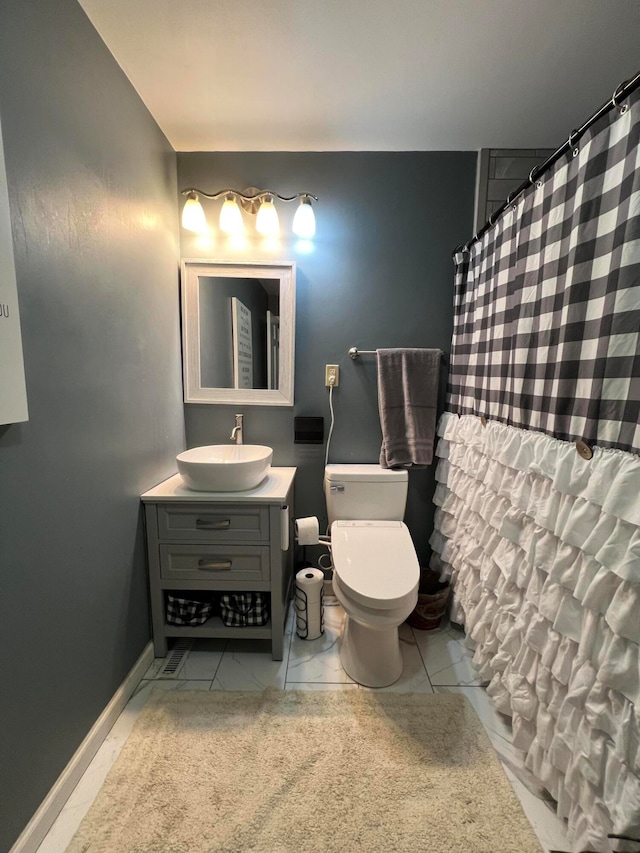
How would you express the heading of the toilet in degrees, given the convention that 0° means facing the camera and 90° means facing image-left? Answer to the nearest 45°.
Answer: approximately 0°

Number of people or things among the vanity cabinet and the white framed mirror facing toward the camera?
2

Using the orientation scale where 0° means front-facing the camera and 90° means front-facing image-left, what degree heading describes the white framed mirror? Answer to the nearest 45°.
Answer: approximately 0°

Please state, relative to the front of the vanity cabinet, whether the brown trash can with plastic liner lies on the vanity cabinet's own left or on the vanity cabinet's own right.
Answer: on the vanity cabinet's own left

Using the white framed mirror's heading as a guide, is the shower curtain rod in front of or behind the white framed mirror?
in front
